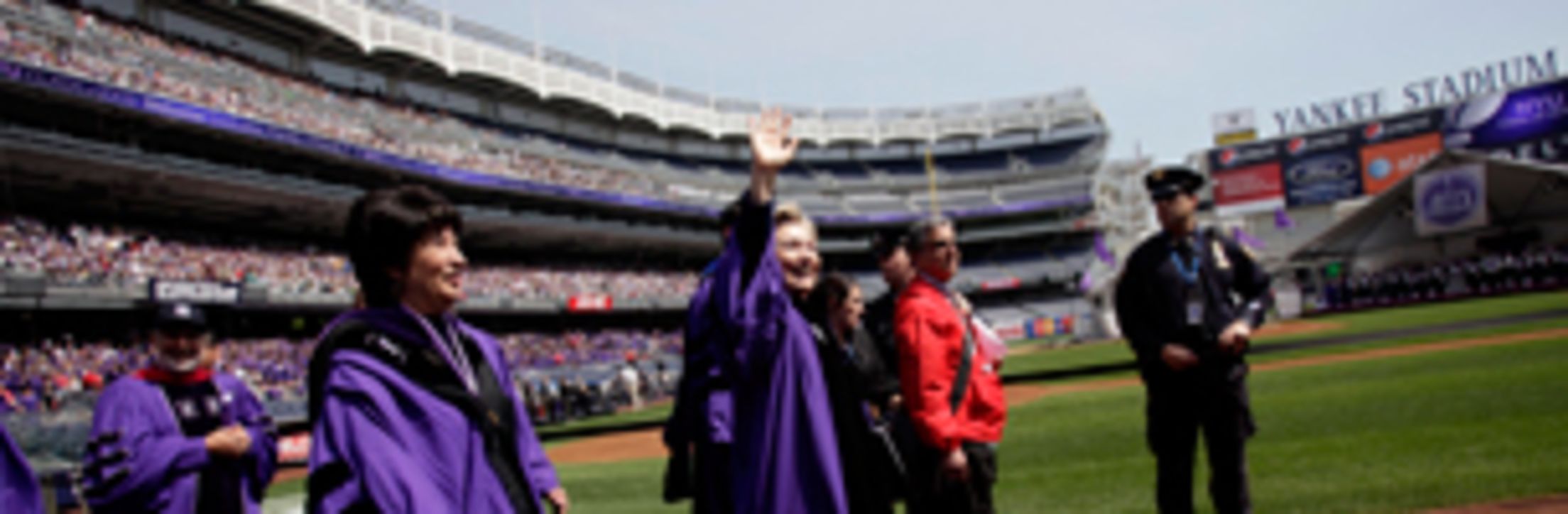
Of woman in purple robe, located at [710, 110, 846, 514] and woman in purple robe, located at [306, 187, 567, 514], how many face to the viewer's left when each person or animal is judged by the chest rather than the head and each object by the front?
0

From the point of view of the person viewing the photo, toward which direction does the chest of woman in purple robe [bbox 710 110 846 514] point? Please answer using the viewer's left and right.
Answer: facing the viewer and to the right of the viewer

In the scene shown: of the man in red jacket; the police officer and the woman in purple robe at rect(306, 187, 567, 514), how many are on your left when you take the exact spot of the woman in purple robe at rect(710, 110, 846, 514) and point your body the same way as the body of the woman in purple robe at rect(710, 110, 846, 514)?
2

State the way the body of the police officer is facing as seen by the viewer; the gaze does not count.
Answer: toward the camera

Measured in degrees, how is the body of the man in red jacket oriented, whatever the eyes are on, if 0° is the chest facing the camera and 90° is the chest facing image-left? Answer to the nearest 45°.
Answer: approximately 315°

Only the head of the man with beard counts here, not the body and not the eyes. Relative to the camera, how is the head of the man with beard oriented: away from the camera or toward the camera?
toward the camera

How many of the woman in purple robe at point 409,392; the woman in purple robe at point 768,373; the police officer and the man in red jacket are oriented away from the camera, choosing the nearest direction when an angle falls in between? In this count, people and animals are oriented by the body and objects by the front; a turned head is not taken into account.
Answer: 0

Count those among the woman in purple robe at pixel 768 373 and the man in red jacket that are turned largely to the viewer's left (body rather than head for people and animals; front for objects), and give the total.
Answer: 0

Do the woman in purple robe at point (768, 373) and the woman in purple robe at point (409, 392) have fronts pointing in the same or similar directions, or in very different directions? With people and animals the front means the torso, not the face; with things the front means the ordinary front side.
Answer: same or similar directions

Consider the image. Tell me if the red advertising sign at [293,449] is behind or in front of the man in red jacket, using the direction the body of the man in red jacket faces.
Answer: behind

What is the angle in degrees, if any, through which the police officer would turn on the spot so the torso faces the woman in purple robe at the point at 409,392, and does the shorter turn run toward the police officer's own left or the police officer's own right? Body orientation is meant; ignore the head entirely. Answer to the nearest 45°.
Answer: approximately 45° to the police officer's own right

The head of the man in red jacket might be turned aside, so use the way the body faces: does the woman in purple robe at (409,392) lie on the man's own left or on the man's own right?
on the man's own right

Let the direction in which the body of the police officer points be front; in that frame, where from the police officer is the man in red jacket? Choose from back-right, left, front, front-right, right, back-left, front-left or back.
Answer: front-right
